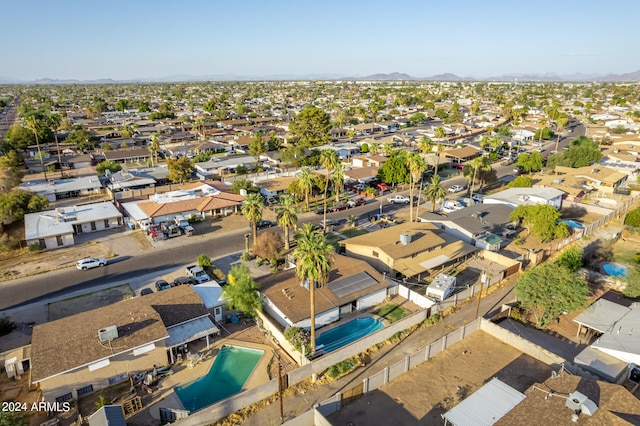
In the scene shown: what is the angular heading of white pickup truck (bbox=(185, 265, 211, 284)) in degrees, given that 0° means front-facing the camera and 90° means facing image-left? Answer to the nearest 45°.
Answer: approximately 315°

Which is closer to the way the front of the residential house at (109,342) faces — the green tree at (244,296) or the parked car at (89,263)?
the parked car

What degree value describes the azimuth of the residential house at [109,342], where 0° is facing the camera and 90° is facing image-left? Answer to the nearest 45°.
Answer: approximately 135°

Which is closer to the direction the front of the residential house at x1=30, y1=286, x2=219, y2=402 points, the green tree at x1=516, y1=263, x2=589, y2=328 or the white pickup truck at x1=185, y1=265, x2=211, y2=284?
the white pickup truck

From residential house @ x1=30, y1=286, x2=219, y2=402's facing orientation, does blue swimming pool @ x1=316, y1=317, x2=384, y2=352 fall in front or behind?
behind

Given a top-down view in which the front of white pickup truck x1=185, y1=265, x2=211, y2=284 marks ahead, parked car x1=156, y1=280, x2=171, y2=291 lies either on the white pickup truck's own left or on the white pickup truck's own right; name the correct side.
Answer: on the white pickup truck's own right

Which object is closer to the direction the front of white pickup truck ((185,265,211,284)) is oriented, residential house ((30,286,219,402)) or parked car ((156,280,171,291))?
the residential house

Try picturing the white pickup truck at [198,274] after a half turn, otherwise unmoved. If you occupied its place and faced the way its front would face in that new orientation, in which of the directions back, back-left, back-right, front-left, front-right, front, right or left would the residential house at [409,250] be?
back-right

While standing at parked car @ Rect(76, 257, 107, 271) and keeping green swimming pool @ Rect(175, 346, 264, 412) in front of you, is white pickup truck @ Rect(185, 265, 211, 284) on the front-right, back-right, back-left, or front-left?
front-left

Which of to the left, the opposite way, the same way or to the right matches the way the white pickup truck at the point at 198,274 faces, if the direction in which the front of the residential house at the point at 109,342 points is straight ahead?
the opposite way
